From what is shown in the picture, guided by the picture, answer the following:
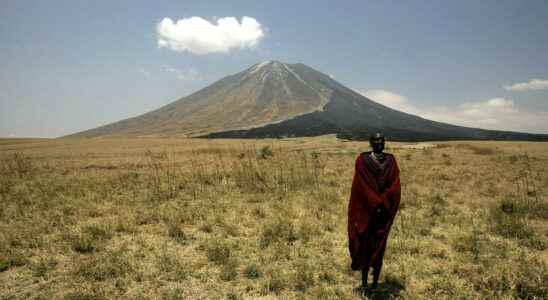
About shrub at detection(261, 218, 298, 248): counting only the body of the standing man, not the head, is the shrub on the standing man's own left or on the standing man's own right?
on the standing man's own right

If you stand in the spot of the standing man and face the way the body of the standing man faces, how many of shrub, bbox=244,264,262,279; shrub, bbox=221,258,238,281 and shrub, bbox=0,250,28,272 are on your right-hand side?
3

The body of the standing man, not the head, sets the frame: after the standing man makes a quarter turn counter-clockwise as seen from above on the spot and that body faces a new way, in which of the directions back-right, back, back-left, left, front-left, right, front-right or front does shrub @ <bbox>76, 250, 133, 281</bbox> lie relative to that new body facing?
back

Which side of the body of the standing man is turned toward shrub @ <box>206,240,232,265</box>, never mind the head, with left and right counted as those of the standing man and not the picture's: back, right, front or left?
right

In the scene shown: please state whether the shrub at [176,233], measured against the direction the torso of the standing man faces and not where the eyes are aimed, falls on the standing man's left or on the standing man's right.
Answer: on the standing man's right

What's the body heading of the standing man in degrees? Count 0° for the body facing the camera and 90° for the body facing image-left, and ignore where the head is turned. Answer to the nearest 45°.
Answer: approximately 0°

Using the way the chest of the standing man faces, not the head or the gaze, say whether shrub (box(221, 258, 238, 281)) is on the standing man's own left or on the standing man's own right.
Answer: on the standing man's own right
